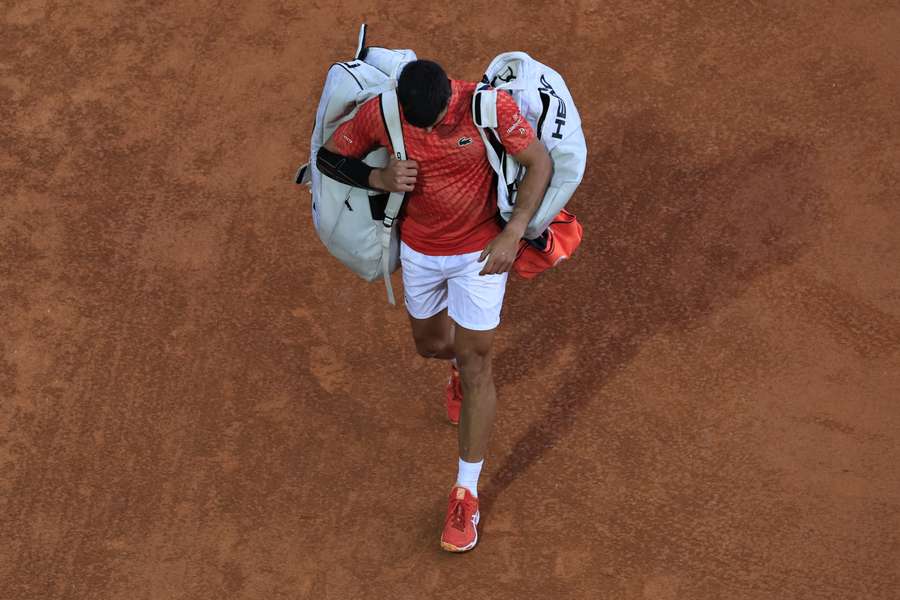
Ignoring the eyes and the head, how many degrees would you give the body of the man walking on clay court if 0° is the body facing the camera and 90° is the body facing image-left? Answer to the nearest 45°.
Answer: approximately 0°
